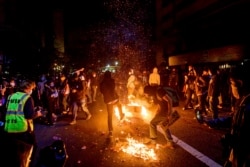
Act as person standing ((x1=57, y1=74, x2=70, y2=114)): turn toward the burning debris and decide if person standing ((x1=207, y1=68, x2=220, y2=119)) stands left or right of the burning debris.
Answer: left

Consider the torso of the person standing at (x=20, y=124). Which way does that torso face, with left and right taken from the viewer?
facing away from the viewer and to the right of the viewer

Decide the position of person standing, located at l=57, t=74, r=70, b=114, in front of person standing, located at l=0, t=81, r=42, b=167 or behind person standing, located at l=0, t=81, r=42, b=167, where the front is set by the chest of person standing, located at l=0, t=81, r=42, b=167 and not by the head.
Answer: in front
